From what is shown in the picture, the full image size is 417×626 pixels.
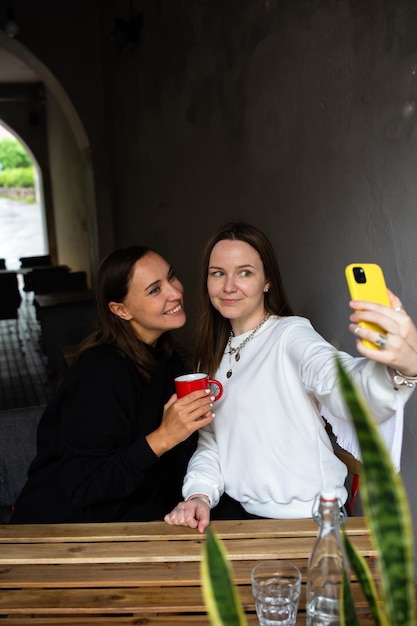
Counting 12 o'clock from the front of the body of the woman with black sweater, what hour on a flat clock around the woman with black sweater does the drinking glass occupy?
The drinking glass is roughly at 1 o'clock from the woman with black sweater.

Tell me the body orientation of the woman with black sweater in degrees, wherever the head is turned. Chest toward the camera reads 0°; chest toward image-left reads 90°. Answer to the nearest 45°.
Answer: approximately 315°

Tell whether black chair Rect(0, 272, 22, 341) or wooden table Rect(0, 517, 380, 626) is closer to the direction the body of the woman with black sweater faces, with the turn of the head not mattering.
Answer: the wooden table

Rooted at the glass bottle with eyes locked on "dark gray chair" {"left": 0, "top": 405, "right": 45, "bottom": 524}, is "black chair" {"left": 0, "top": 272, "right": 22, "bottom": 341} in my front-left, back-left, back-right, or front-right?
front-right

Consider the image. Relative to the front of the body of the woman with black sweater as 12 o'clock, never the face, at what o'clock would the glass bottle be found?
The glass bottle is roughly at 1 o'clock from the woman with black sweater.

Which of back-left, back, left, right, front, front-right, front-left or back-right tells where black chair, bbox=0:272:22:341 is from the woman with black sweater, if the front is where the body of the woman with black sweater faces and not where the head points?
back-left

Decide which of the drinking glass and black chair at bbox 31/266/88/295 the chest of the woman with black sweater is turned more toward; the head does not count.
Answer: the drinking glass

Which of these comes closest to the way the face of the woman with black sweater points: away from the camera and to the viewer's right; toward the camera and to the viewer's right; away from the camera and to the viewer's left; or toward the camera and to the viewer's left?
toward the camera and to the viewer's right
